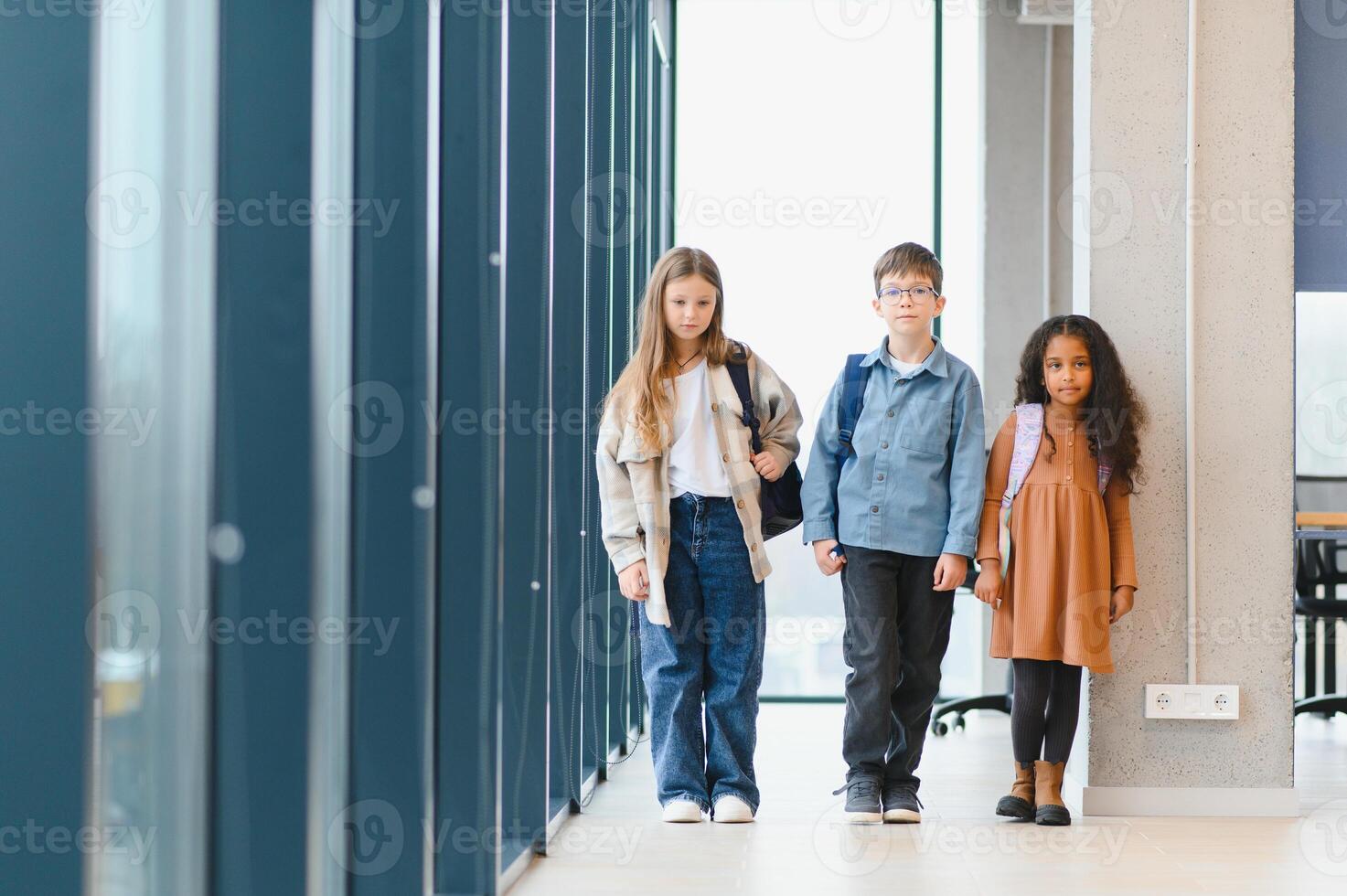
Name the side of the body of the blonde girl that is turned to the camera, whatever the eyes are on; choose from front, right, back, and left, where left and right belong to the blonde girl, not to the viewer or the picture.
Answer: front

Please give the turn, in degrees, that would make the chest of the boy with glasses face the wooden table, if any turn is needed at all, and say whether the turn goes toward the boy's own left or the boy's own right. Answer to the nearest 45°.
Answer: approximately 135° to the boy's own left

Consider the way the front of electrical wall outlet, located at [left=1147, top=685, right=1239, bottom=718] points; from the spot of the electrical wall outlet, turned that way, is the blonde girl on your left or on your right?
on your right

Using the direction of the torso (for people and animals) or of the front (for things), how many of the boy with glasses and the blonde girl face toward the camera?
2

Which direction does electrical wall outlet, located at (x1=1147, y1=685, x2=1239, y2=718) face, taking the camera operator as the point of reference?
facing the viewer

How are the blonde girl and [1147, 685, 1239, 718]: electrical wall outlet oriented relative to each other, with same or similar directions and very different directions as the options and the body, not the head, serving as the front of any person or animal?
same or similar directions

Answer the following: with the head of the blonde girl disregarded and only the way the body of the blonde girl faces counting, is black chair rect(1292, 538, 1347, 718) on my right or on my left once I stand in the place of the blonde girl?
on my left

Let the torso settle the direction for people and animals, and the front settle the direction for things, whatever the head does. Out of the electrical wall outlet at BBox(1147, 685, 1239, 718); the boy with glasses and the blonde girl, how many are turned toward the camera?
3

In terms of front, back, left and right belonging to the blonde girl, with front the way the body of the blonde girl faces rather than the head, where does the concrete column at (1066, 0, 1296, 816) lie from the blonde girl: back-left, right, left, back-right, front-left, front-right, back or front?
left

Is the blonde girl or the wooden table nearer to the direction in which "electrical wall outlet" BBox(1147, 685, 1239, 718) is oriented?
the blonde girl
